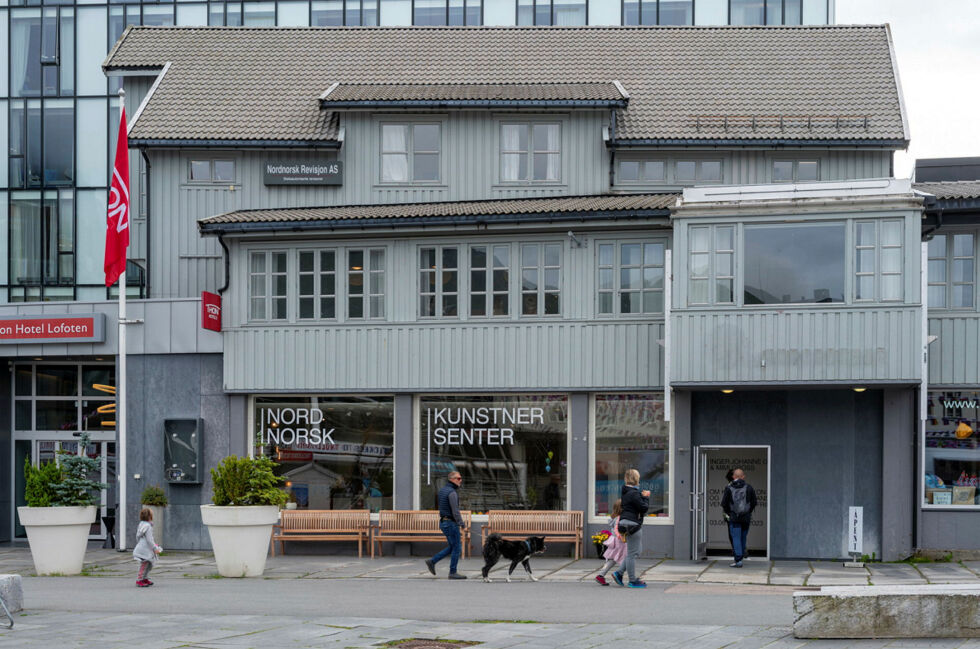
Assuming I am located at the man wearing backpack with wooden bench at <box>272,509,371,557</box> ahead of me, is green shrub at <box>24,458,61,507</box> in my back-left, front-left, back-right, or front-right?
front-left

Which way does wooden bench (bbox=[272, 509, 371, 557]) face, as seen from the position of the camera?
facing the viewer

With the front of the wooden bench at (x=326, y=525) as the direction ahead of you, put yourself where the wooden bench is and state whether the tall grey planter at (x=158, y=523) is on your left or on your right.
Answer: on your right

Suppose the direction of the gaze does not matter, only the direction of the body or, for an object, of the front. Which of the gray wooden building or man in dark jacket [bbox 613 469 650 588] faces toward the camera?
the gray wooden building

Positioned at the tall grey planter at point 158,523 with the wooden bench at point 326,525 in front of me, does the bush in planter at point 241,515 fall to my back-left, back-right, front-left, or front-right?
front-right

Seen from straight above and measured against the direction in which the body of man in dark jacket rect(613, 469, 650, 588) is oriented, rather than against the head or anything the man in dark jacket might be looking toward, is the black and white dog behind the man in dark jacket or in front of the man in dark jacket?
behind

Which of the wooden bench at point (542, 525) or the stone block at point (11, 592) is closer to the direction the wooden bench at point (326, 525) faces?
the stone block

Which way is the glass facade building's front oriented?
toward the camera

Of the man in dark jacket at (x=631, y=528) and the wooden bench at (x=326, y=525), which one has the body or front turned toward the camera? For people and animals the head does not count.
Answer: the wooden bench

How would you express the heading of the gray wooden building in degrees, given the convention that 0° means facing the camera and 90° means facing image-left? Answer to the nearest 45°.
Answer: approximately 0°

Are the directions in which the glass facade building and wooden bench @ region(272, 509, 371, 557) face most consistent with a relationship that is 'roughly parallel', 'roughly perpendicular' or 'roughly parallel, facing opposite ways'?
roughly parallel
